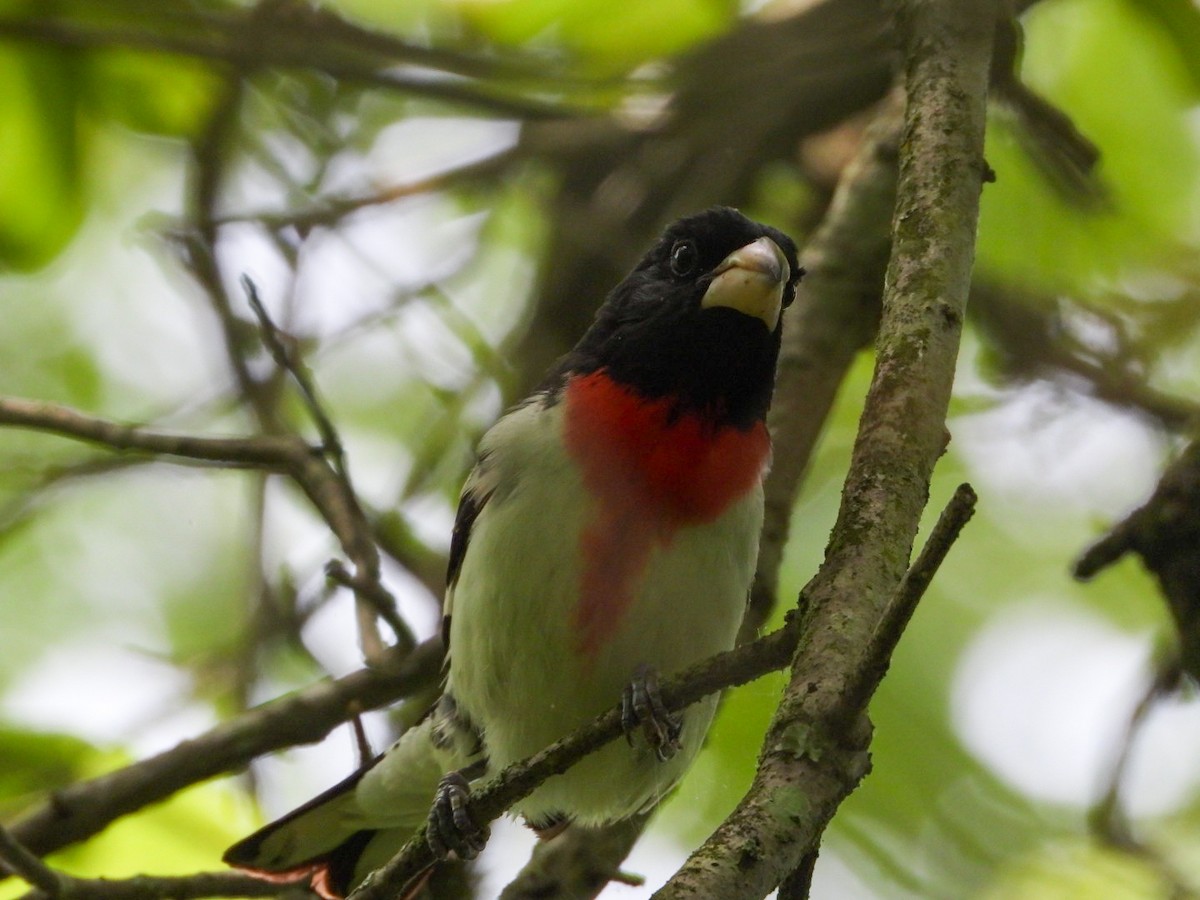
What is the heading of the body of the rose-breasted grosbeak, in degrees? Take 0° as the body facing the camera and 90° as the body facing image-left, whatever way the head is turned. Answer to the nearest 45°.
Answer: approximately 315°

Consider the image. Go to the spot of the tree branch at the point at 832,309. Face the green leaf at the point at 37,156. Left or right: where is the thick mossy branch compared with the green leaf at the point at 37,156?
left

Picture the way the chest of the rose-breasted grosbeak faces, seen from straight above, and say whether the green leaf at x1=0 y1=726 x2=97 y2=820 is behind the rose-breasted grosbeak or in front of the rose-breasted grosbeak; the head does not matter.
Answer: behind

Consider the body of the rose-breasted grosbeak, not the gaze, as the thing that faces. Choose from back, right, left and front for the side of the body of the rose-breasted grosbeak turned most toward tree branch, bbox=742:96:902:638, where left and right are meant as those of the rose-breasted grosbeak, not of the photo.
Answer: left
